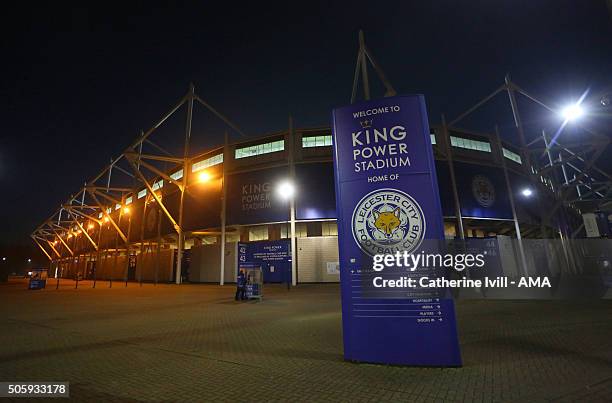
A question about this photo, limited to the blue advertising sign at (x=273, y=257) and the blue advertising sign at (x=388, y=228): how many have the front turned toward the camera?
2

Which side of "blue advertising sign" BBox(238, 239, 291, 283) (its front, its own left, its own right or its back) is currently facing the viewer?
front

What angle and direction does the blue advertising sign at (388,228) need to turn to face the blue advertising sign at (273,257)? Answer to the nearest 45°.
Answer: approximately 135° to its right

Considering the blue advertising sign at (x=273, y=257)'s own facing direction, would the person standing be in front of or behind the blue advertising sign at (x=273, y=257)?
in front

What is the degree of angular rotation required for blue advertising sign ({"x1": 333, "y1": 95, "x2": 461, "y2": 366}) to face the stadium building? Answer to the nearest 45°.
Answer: approximately 180°

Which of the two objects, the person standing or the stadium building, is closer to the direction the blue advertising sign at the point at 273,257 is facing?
the person standing

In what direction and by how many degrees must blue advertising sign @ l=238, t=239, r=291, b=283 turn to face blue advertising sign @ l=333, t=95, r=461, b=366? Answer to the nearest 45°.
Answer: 0° — it already faces it

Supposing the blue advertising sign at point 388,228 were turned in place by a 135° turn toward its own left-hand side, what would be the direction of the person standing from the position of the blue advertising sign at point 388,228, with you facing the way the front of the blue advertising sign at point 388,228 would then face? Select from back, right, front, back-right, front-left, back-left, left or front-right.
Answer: left
